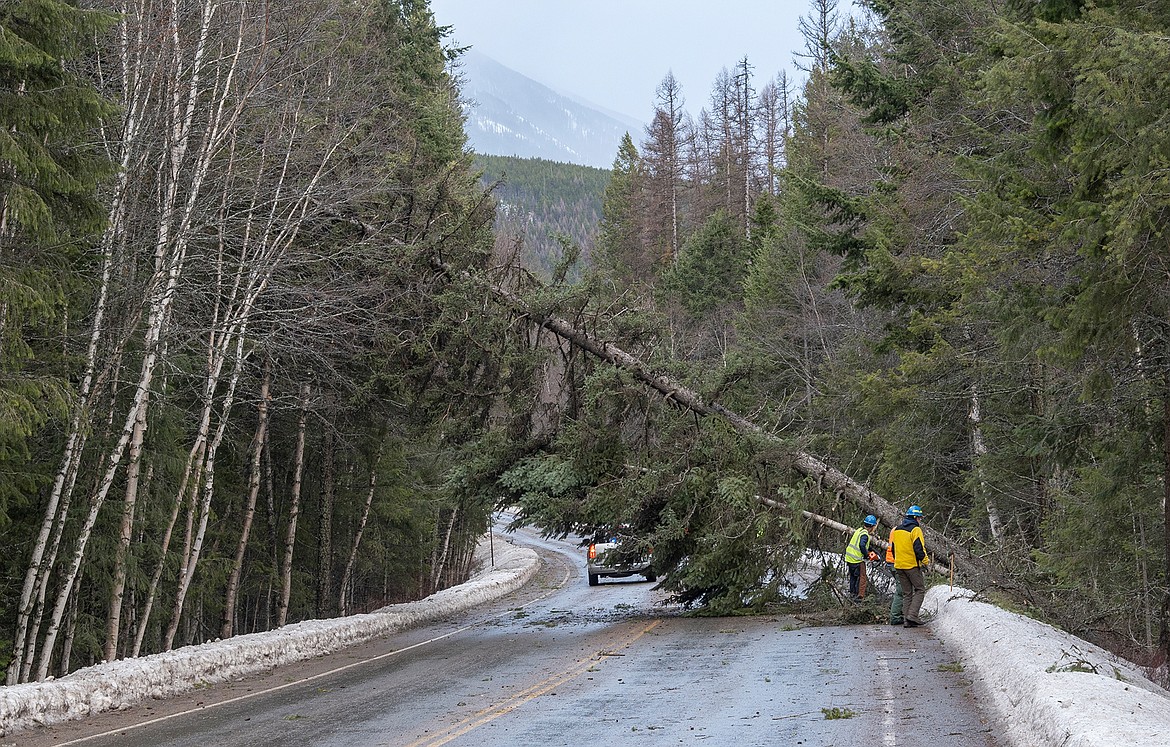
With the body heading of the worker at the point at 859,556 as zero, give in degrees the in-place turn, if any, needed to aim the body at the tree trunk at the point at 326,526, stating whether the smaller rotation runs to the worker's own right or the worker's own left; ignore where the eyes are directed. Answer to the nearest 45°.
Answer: approximately 135° to the worker's own left

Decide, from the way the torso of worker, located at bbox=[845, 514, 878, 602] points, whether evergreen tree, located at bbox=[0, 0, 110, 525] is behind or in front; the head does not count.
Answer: behind

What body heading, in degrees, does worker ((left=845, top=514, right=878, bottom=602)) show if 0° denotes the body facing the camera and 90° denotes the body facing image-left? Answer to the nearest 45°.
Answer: approximately 225°

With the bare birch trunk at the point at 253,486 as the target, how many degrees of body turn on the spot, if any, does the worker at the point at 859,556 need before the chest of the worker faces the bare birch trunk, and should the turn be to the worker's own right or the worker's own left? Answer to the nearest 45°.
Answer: approximately 135° to the worker's own left

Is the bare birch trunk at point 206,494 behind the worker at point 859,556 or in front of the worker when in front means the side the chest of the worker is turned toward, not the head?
behind

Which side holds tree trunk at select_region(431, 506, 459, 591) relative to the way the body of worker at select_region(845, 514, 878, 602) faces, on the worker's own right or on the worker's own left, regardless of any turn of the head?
on the worker's own left

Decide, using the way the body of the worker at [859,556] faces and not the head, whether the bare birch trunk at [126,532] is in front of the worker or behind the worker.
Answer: behind

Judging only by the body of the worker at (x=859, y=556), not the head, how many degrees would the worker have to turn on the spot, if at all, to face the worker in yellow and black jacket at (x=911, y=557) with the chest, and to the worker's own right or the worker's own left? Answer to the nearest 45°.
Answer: approximately 135° to the worker's own right

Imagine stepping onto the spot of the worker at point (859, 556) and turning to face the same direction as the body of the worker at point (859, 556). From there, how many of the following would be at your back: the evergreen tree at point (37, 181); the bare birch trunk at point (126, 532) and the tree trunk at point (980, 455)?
2
